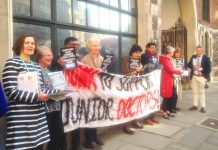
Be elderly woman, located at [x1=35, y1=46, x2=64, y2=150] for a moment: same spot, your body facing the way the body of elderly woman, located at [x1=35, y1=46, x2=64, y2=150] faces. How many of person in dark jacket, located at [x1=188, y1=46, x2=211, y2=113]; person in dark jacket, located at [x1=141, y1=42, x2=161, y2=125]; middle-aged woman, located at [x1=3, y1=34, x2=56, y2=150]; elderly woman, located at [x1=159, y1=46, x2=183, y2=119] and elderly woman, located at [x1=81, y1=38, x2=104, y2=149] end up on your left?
4

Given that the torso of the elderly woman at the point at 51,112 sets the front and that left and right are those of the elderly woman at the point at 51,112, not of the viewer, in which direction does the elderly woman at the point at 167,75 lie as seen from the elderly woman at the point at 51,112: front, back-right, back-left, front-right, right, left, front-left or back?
left

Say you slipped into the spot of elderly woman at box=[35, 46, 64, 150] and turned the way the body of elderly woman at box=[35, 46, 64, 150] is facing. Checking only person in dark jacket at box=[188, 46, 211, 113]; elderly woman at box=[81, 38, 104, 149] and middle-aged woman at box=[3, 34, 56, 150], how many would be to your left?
2

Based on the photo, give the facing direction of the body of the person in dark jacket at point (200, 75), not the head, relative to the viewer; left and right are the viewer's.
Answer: facing the viewer and to the left of the viewer

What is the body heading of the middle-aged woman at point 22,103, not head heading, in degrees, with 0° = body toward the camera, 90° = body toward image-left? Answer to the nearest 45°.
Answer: approximately 315°

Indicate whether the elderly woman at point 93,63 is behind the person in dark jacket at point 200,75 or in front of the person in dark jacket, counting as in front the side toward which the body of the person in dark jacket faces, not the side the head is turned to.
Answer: in front

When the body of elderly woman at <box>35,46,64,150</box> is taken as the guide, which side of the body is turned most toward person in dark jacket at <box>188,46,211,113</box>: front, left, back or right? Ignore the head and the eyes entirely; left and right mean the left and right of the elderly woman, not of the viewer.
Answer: left

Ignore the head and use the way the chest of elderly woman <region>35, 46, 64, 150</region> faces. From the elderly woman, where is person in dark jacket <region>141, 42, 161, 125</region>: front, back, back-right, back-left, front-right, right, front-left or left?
left

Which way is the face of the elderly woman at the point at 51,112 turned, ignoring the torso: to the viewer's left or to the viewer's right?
to the viewer's right

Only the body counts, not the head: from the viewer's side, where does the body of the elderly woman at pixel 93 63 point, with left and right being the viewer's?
facing the viewer and to the right of the viewer
